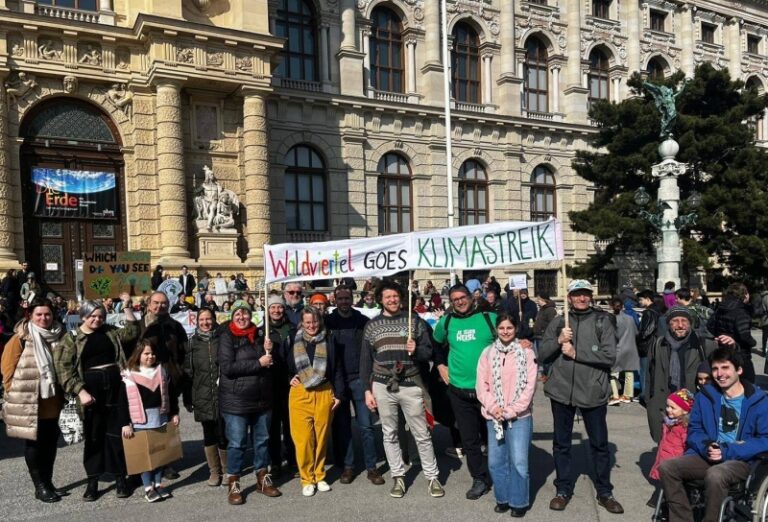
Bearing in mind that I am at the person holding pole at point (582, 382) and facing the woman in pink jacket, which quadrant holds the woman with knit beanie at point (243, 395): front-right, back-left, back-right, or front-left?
front-right

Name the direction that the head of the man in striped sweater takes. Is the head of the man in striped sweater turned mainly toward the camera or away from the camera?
toward the camera

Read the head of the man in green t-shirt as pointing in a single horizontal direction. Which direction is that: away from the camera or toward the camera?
toward the camera

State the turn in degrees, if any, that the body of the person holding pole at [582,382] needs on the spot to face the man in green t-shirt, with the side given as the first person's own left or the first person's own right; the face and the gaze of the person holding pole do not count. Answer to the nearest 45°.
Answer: approximately 90° to the first person's own right

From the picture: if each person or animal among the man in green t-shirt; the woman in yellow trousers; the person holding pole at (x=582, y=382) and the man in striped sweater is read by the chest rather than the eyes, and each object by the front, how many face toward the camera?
4

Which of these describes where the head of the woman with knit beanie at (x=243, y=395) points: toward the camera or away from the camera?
toward the camera

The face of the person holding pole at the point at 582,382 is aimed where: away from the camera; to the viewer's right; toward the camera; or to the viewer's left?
toward the camera

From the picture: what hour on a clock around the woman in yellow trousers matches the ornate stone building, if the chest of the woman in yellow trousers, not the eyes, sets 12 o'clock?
The ornate stone building is roughly at 6 o'clock from the woman in yellow trousers.

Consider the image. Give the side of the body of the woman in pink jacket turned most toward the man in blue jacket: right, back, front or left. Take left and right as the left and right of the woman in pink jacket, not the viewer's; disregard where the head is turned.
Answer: left

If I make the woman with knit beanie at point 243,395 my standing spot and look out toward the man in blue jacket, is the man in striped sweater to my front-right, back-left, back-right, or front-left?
front-left

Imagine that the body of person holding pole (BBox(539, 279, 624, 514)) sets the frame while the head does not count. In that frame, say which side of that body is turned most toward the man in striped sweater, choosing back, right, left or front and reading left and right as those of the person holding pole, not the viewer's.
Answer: right

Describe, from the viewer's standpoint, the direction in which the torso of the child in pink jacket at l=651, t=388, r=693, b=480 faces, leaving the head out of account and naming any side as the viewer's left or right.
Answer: facing the viewer and to the left of the viewer

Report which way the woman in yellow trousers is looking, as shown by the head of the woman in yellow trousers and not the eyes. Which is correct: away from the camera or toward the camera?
toward the camera

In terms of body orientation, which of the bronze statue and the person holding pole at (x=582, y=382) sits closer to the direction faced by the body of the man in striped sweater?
the person holding pole

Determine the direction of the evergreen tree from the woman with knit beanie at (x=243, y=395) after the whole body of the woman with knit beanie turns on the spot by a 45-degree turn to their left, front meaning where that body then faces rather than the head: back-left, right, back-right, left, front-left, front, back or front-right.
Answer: front-left

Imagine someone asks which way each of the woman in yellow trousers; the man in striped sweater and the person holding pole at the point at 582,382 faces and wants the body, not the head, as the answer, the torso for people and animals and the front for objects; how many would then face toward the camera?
3

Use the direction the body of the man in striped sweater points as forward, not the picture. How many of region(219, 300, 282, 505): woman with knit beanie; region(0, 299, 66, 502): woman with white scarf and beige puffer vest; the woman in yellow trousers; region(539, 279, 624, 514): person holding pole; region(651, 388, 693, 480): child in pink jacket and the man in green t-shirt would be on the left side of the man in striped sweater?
3
